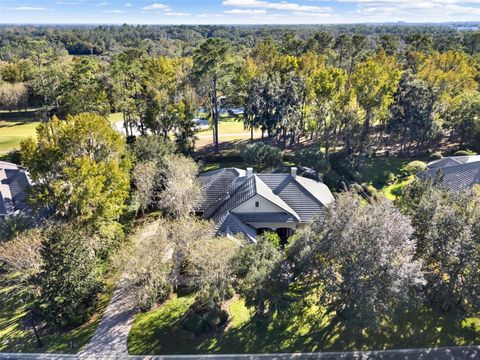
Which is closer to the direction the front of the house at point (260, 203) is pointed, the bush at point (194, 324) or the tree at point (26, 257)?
the bush

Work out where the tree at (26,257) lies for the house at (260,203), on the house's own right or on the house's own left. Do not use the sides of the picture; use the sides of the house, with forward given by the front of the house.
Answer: on the house's own right

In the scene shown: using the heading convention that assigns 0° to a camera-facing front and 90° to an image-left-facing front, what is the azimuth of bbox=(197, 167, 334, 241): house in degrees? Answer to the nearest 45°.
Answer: approximately 0°

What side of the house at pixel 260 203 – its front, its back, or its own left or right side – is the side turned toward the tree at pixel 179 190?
right

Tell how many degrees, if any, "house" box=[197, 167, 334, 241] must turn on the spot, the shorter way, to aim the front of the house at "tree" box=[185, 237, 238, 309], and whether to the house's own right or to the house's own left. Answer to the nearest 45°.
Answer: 0° — it already faces it

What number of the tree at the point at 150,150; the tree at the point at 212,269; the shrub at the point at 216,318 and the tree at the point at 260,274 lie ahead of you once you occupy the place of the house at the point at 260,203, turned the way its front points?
3

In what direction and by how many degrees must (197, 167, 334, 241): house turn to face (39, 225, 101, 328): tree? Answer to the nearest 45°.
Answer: approximately 45° to its right

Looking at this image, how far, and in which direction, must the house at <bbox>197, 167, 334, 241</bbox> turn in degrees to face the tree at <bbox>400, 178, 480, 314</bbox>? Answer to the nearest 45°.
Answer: approximately 45° to its left

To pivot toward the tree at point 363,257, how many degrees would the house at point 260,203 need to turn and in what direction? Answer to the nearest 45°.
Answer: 0° — it already faces it

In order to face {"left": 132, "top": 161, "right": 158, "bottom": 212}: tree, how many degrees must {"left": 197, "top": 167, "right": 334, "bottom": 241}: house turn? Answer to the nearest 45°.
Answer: approximately 90° to its right
